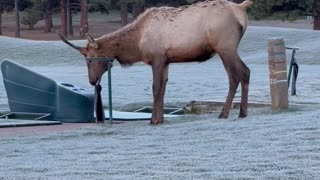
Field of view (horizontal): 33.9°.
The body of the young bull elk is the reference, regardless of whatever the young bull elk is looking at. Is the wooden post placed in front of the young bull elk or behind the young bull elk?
behind

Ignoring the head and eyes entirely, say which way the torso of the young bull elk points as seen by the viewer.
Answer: to the viewer's left
